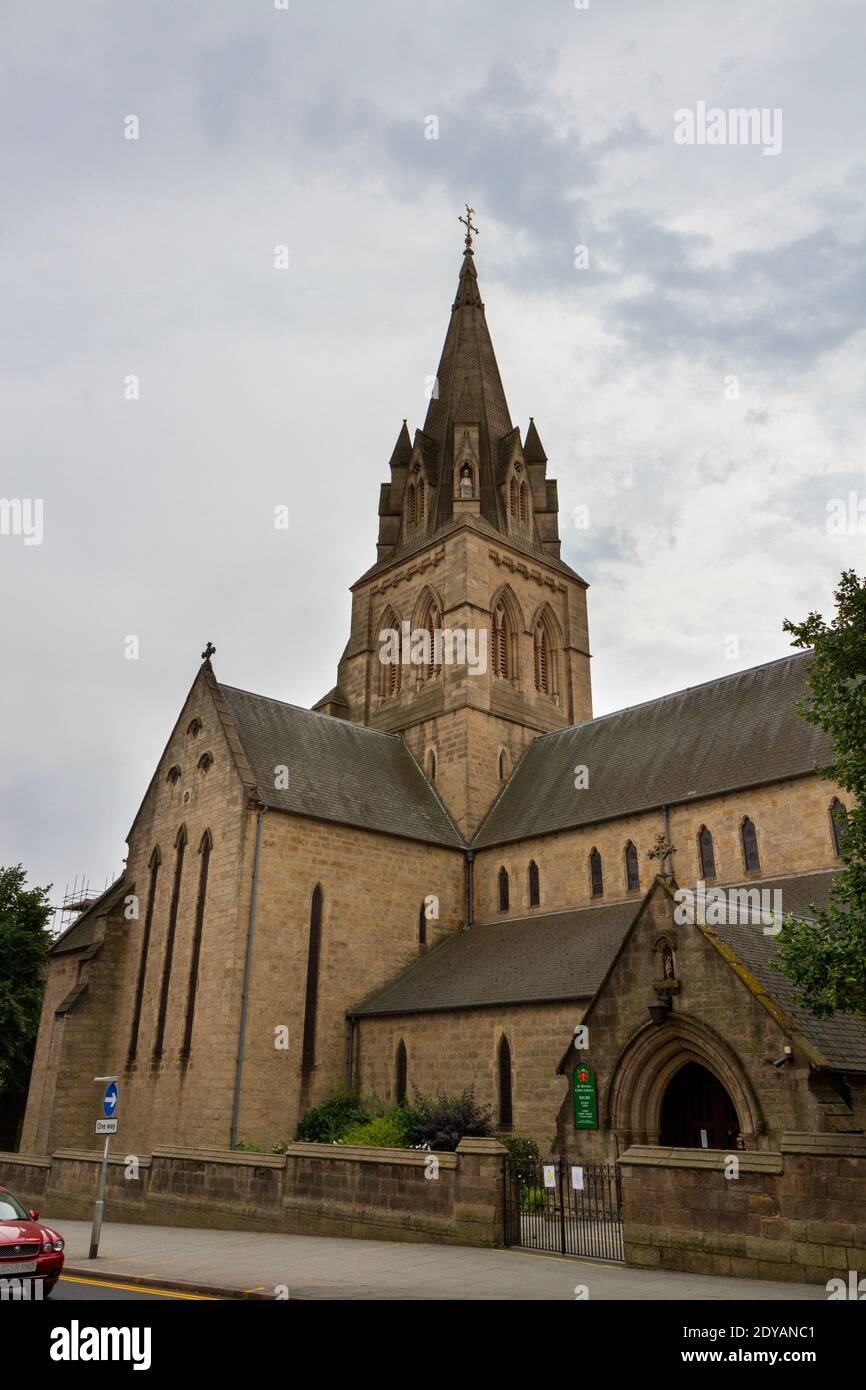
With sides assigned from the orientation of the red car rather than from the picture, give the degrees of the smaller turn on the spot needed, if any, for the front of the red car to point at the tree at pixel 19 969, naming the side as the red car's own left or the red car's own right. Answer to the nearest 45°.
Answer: approximately 135° to the red car's own left

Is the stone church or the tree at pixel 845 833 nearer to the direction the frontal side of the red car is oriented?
the tree

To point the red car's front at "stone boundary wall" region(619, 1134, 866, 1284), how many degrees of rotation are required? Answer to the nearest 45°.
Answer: approximately 45° to its left

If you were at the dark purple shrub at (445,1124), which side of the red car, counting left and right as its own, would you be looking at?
left

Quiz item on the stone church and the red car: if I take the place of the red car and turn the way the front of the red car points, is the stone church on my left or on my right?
on my left

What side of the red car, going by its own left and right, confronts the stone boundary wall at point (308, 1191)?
left

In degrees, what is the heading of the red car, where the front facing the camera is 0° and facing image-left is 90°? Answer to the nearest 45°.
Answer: approximately 315°
